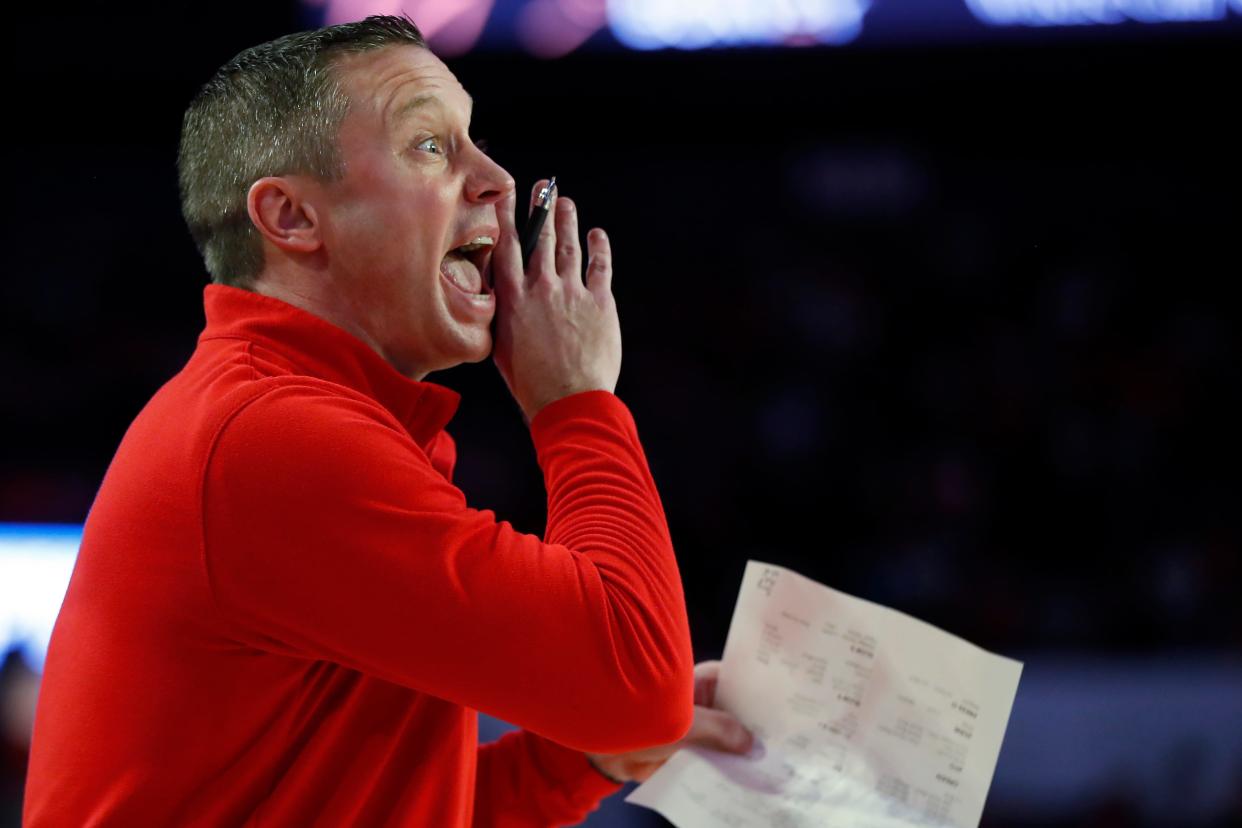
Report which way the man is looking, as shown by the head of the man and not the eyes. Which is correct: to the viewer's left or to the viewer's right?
to the viewer's right

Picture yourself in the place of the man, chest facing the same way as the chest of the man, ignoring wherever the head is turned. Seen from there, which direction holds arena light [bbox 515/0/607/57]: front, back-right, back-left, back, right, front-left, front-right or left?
left

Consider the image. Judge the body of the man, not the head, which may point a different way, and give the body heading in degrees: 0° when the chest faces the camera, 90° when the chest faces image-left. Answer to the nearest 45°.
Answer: approximately 270°

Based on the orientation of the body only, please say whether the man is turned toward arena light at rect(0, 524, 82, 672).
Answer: no

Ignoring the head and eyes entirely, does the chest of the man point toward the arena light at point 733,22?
no
